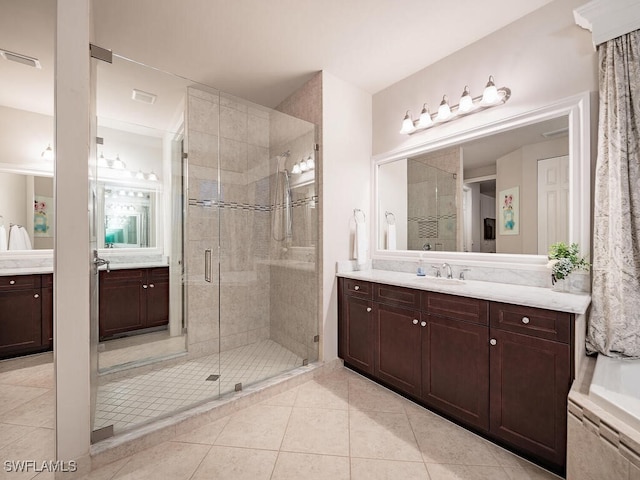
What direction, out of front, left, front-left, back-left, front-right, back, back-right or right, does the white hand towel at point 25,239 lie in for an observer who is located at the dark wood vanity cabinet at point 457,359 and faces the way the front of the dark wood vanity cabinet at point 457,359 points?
front-right

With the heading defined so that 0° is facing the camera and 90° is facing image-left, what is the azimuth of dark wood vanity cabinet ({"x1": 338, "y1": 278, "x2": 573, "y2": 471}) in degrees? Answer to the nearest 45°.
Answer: approximately 45°

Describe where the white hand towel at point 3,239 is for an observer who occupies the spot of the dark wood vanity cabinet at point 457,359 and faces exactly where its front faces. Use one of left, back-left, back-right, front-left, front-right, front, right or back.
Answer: front-right

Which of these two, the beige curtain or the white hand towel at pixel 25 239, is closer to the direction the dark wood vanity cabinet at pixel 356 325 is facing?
the white hand towel

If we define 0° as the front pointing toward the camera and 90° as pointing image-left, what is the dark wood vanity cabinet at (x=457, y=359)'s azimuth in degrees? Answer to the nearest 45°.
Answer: approximately 45°

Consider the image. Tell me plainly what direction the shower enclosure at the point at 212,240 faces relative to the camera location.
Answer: facing the viewer and to the right of the viewer

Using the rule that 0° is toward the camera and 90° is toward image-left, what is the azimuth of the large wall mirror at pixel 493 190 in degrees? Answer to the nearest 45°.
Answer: approximately 45°

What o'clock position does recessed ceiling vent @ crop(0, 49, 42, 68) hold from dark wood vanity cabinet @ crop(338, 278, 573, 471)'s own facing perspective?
The recessed ceiling vent is roughly at 1 o'clock from the dark wood vanity cabinet.
